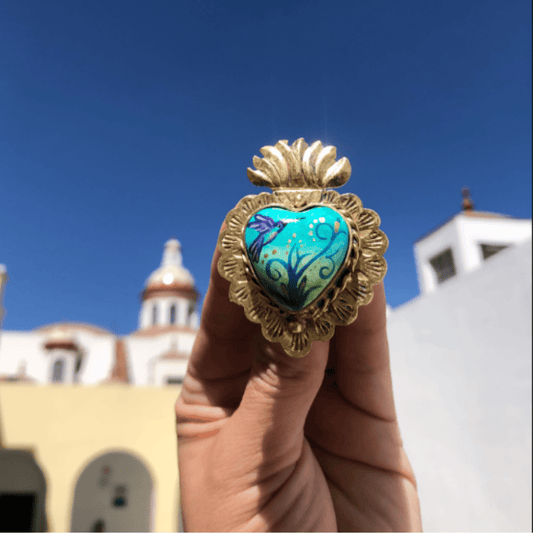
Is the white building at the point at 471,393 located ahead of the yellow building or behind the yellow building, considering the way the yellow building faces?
ahead

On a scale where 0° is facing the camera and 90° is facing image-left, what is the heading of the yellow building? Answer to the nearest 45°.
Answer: approximately 0°
